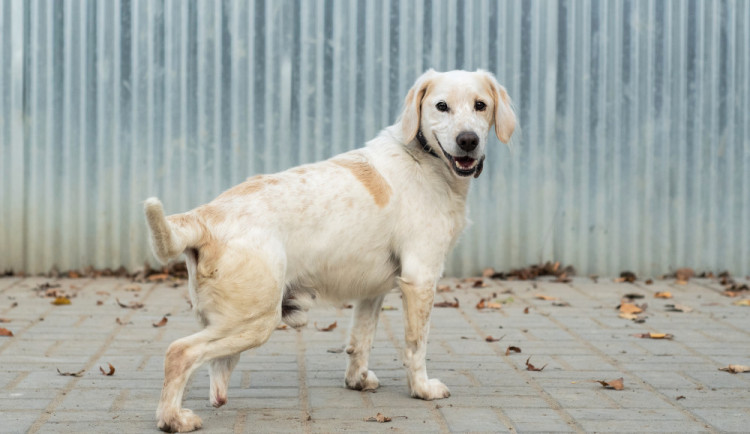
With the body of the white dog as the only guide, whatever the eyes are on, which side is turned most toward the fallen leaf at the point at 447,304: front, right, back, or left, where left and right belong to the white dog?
left

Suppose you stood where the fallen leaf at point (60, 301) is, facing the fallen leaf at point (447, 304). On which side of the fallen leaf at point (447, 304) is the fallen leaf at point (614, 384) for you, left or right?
right

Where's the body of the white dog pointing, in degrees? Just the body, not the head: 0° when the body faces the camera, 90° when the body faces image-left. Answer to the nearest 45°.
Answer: approximately 270°

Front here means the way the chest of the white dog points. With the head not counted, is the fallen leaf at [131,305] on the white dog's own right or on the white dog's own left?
on the white dog's own left

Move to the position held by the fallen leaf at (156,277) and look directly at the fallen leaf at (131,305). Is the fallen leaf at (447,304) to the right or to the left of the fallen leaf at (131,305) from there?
left

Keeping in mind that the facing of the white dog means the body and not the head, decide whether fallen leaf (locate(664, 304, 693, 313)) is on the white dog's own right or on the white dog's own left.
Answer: on the white dog's own left
